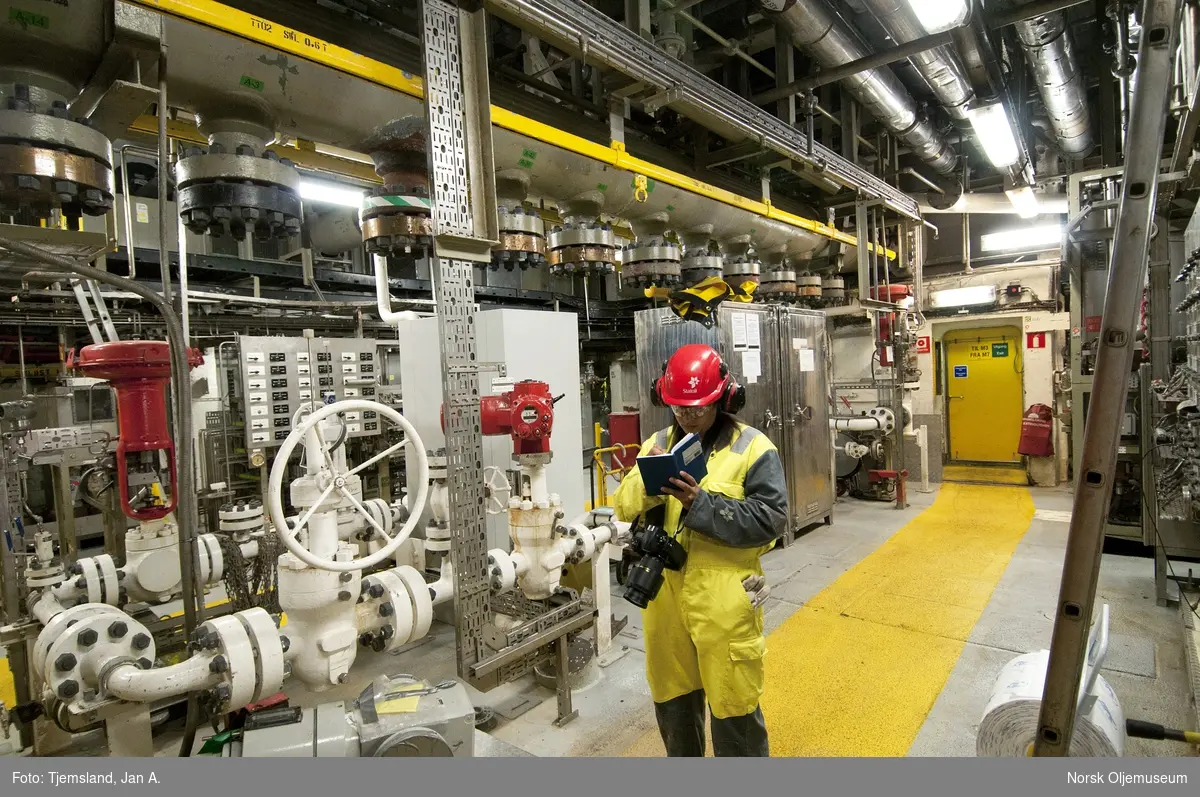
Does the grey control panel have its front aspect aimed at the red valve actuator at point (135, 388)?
no

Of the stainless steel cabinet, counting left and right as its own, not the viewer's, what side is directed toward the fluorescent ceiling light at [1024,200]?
left

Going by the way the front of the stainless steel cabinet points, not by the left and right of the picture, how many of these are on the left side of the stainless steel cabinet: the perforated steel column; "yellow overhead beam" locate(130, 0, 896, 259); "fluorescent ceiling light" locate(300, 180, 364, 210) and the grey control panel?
0

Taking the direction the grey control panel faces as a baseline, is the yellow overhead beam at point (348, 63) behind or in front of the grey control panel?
in front

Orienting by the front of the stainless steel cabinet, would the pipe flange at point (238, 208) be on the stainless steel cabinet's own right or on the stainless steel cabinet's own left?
on the stainless steel cabinet's own right

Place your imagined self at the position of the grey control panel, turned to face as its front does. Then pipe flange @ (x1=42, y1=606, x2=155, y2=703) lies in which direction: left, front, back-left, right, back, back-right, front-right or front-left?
front-right

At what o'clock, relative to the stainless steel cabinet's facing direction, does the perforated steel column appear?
The perforated steel column is roughly at 2 o'clock from the stainless steel cabinet.

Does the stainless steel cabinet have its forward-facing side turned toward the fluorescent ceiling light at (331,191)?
no

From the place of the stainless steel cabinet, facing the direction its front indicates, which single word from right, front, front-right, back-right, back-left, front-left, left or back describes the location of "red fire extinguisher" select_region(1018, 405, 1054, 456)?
left

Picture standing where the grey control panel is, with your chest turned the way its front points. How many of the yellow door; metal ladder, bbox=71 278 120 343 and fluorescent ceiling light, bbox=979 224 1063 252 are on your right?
1

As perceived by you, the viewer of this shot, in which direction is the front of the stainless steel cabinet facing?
facing the viewer and to the right of the viewer

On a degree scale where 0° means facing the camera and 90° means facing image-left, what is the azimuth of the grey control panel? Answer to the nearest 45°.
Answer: approximately 315°

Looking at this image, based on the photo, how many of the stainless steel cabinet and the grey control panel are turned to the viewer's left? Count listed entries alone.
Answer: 0
